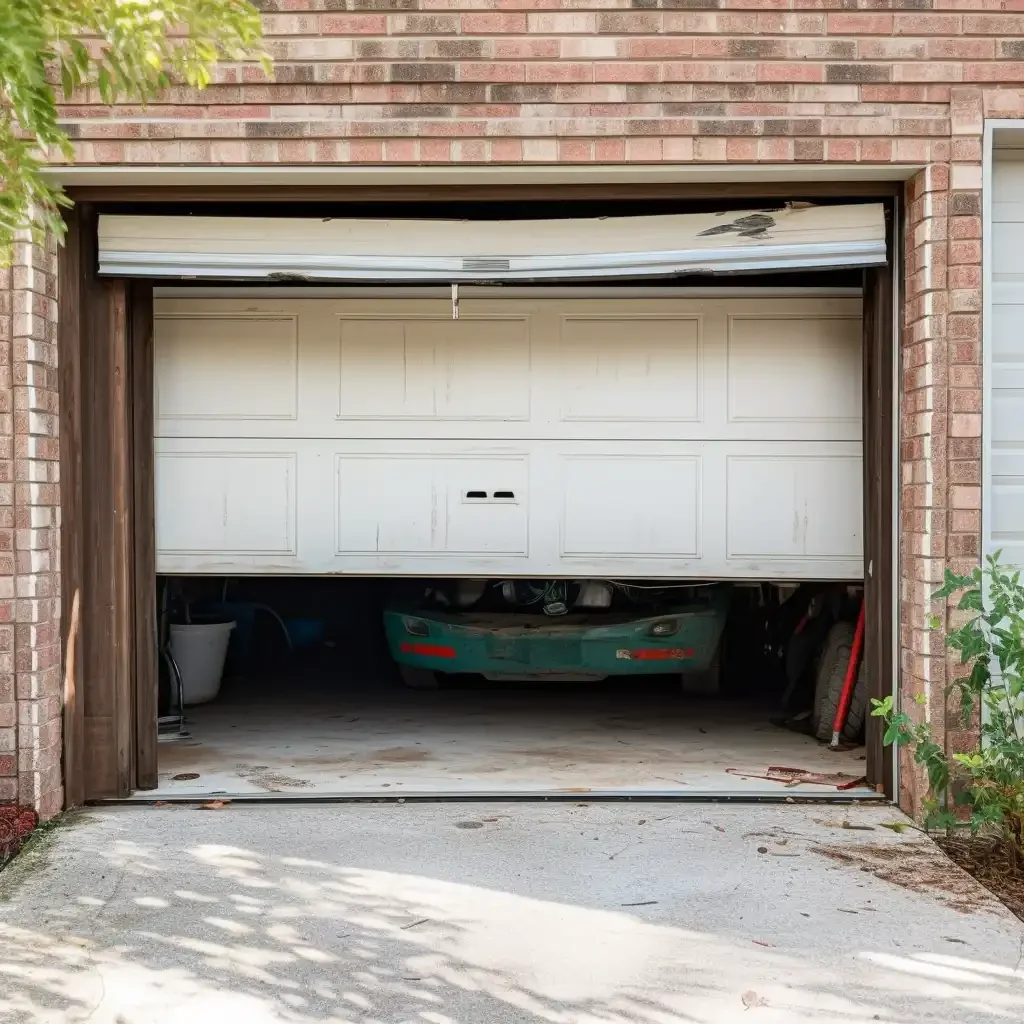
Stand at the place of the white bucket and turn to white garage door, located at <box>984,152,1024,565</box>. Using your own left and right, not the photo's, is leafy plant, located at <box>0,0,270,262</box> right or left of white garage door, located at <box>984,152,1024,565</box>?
right

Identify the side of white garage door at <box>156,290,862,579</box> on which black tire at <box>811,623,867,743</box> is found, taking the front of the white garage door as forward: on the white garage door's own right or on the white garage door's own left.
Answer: on the white garage door's own left

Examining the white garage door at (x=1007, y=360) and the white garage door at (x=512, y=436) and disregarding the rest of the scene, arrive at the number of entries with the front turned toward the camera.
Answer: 2

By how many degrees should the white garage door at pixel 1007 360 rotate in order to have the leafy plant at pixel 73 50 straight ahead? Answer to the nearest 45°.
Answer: approximately 45° to its right

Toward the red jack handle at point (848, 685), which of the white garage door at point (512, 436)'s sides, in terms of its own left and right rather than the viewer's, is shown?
left

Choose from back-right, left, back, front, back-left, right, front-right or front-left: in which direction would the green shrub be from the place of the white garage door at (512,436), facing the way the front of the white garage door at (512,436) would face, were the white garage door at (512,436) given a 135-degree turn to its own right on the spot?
back

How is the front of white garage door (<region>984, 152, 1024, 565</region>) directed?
toward the camera

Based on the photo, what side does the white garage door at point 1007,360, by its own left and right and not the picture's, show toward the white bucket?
right

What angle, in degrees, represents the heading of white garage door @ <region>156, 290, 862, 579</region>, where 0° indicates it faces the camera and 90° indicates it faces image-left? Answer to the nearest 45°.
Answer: approximately 0°

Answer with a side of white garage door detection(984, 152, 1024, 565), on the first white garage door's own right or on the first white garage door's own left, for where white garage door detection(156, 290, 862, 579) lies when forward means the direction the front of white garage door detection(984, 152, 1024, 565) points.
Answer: on the first white garage door's own right

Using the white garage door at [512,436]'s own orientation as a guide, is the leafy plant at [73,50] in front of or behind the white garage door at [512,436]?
in front
